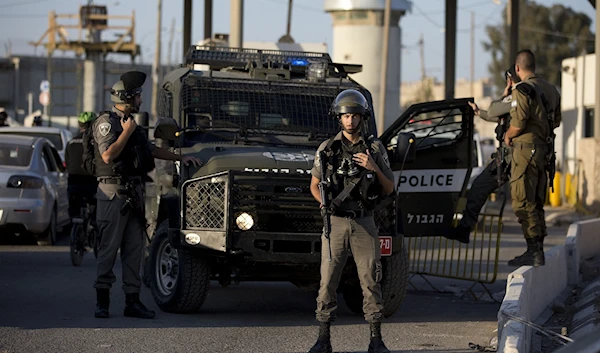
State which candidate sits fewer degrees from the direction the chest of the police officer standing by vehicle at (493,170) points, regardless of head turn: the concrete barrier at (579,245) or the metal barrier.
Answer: the metal barrier

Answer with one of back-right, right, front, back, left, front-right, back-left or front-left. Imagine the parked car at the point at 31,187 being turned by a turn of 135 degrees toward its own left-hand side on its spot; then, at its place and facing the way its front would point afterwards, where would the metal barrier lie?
left

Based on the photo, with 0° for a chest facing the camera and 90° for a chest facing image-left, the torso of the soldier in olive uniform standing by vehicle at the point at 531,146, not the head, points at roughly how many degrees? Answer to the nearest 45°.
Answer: approximately 135°

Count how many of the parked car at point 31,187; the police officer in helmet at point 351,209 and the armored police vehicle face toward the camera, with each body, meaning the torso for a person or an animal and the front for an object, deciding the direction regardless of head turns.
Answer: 2

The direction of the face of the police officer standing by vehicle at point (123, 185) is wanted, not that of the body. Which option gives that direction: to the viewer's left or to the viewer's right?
to the viewer's right

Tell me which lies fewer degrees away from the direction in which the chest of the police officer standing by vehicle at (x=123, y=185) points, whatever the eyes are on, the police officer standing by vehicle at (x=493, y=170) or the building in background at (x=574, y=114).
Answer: the police officer standing by vehicle

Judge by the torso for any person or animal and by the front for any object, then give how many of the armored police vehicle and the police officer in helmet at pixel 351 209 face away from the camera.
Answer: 0

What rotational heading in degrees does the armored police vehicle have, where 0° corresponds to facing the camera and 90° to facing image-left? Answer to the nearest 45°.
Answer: approximately 0°

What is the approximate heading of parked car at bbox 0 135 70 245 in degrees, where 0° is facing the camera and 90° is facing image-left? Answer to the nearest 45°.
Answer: approximately 180°

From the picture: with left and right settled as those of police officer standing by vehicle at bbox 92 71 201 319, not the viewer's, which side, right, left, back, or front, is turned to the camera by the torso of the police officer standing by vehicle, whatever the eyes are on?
right

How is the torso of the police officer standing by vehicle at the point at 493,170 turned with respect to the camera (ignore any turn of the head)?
to the viewer's left

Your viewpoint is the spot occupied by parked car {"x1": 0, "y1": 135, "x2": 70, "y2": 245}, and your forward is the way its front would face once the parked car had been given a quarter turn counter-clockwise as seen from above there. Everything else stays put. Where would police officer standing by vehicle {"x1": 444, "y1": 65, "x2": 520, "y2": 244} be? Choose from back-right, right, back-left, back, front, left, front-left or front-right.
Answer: back-left
